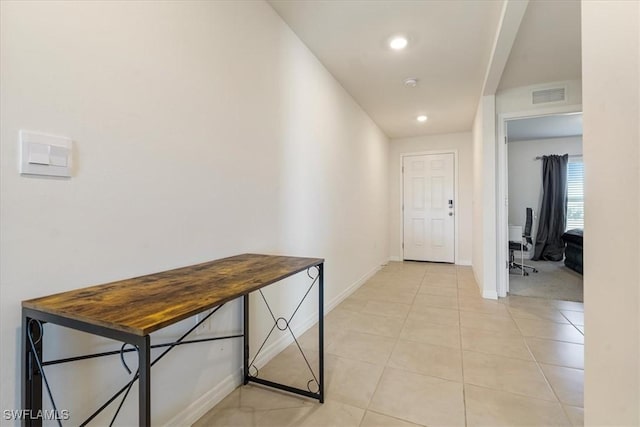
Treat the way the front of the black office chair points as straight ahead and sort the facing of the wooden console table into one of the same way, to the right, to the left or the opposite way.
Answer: the opposite way

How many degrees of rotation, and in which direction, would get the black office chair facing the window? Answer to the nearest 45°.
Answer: approximately 135° to its right

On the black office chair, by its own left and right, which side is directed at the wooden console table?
left

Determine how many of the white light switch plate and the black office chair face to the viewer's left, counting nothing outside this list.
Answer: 1

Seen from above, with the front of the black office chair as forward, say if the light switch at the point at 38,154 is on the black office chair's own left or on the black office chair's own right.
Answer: on the black office chair's own left

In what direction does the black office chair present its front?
to the viewer's left

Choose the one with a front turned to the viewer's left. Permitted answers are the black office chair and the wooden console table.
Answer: the black office chair

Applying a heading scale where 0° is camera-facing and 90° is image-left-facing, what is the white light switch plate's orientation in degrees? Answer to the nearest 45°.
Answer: approximately 315°

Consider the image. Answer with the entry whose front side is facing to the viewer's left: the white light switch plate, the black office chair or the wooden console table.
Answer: the black office chair

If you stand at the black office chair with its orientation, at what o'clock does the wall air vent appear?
The wall air vent is roughly at 9 o'clock from the black office chair.
